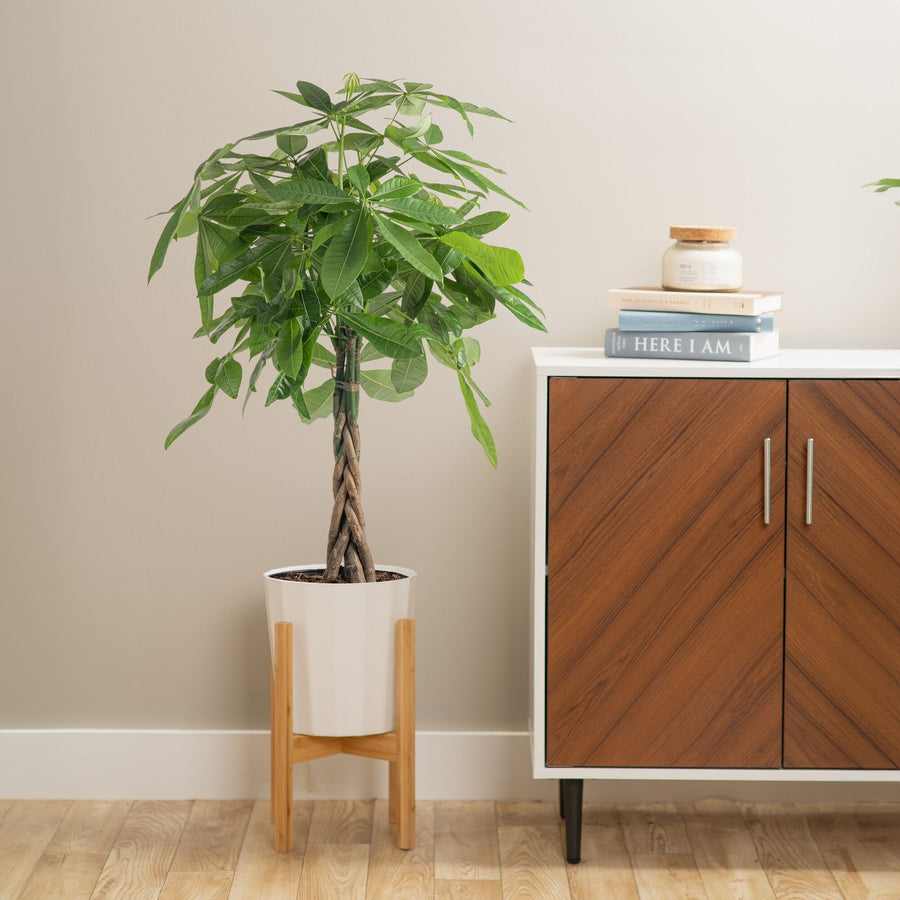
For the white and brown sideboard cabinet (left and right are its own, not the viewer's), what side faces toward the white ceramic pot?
right

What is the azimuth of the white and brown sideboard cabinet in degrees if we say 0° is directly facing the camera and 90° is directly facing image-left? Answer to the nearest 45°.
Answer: approximately 0°

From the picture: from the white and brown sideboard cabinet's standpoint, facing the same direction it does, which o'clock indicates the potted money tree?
The potted money tree is roughly at 2 o'clock from the white and brown sideboard cabinet.
